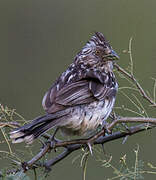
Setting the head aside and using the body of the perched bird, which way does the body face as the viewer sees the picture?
to the viewer's right
